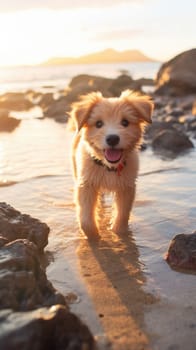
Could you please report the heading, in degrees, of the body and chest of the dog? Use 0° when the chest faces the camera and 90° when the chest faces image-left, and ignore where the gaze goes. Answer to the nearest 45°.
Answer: approximately 0°

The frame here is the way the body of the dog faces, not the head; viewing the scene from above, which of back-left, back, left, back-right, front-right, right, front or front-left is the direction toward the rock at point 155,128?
back

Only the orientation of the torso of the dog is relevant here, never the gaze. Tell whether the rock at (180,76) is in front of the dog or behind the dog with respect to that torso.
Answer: behind

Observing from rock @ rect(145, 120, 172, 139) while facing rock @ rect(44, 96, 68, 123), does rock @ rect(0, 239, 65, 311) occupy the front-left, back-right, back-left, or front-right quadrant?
back-left

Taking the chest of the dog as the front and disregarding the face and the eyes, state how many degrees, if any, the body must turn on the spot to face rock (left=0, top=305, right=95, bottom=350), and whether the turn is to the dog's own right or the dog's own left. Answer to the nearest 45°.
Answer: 0° — it already faces it

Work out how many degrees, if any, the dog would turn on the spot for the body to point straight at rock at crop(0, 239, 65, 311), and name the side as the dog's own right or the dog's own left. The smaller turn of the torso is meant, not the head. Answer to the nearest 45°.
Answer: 0° — it already faces it

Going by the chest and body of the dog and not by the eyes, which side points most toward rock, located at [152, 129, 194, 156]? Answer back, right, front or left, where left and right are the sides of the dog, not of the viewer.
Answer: back

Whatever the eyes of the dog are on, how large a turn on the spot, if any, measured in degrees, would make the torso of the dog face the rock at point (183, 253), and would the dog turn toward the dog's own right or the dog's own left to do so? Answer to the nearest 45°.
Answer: approximately 45° to the dog's own left

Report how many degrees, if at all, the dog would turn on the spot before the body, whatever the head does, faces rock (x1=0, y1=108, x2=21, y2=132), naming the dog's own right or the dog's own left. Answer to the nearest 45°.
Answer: approximately 180°

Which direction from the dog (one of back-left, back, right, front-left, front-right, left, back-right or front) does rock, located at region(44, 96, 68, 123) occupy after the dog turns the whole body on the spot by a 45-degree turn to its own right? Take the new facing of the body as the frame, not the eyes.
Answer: back-right
